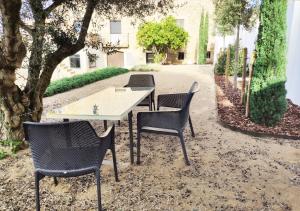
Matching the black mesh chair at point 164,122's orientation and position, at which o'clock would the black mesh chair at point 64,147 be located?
the black mesh chair at point 64,147 is roughly at 10 o'clock from the black mesh chair at point 164,122.

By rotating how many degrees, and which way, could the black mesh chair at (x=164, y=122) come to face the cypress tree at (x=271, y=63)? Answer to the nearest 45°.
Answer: approximately 135° to its right

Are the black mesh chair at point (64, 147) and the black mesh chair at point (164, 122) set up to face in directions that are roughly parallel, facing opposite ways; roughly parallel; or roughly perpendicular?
roughly perpendicular

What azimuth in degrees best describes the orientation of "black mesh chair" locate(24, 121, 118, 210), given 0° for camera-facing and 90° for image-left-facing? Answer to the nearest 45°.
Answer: approximately 225°

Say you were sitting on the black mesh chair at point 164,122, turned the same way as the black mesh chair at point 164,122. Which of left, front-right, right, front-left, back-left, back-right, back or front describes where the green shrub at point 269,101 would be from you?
back-right

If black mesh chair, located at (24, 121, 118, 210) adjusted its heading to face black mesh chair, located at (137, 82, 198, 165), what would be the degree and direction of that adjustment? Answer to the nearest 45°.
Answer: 0° — it already faces it

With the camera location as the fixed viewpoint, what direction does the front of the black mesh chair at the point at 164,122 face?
facing to the left of the viewer

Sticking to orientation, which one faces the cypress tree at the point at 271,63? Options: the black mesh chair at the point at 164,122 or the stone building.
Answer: the stone building

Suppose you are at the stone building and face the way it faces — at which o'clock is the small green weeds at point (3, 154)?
The small green weeds is roughly at 12 o'clock from the stone building.

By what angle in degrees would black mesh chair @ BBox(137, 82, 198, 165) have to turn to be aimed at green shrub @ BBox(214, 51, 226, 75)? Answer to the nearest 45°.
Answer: approximately 90° to its right

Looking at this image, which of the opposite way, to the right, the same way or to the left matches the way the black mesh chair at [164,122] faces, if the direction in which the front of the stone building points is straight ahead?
to the right

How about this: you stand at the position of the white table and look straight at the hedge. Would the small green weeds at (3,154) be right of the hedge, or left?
left
